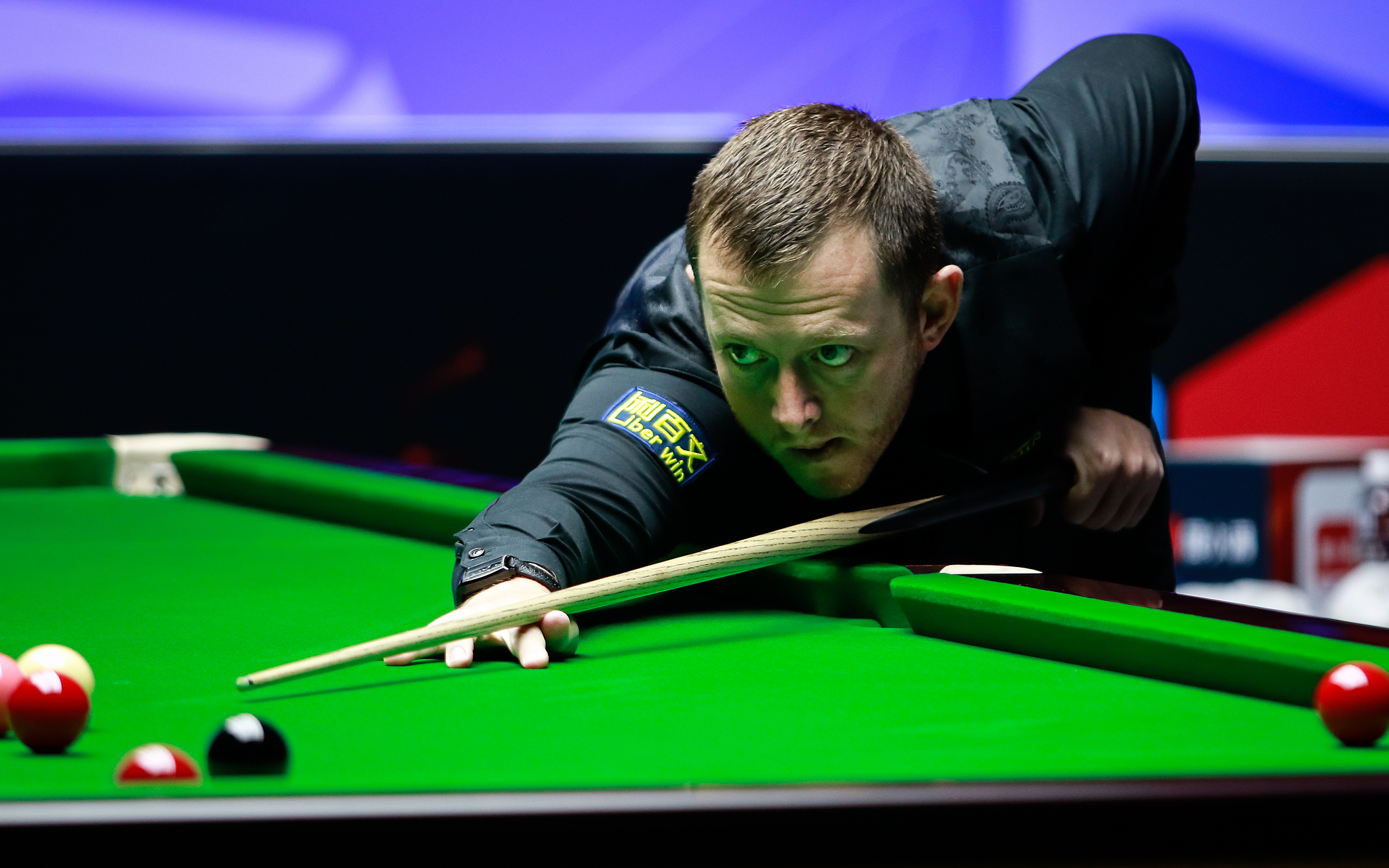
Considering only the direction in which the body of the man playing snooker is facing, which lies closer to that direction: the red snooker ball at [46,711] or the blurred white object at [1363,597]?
the red snooker ball

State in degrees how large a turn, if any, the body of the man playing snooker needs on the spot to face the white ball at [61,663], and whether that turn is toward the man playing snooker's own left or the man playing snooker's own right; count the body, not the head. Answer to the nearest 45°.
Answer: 0° — they already face it

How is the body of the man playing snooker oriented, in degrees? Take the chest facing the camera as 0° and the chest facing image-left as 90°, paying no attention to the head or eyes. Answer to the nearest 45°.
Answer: approximately 45°

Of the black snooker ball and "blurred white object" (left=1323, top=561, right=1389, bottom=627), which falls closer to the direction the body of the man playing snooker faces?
the black snooker ball

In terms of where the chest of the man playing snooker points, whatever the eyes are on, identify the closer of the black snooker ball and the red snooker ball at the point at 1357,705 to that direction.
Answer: the black snooker ball
